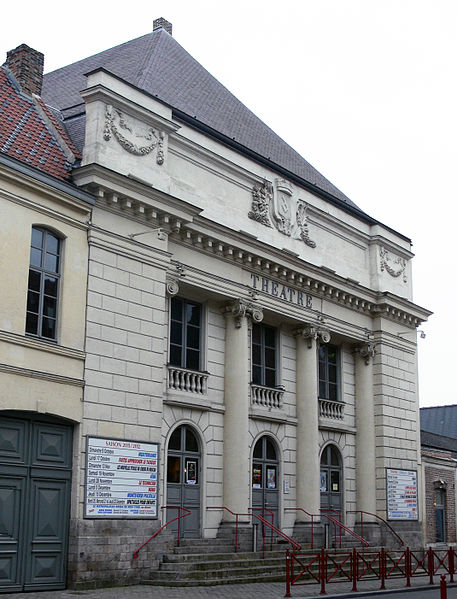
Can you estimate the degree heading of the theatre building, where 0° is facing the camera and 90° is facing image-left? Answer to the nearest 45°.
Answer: approximately 315°
